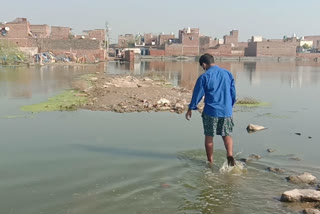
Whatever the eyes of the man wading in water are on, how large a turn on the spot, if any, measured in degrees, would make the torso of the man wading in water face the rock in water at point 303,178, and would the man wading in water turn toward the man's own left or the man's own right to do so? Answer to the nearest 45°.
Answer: approximately 135° to the man's own right

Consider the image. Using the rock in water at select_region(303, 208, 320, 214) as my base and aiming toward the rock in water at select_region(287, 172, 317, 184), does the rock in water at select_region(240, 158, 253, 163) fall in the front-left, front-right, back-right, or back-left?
front-left

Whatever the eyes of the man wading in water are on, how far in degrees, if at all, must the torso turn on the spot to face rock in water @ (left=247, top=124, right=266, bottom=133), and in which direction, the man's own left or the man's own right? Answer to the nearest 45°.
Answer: approximately 45° to the man's own right

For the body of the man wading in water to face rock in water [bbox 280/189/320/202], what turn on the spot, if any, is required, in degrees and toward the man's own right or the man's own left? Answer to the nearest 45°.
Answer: approximately 180°

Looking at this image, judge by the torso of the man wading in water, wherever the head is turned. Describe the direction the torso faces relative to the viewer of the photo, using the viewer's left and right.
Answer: facing away from the viewer and to the left of the viewer

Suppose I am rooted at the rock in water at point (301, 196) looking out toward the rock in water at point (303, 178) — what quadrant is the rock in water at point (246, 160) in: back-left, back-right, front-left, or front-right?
front-left

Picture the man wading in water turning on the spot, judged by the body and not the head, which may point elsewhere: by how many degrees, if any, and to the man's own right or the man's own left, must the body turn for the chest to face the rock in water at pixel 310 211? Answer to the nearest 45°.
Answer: approximately 180°

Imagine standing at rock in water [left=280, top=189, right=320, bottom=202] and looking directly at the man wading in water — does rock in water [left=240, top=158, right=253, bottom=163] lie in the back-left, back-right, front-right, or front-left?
front-right

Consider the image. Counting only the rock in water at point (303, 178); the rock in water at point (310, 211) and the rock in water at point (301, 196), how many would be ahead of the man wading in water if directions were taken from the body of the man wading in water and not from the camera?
0
